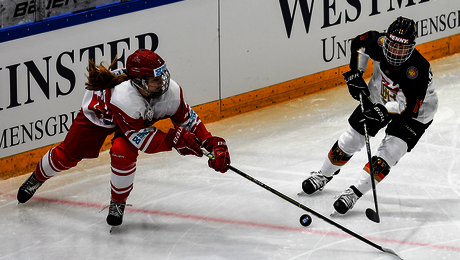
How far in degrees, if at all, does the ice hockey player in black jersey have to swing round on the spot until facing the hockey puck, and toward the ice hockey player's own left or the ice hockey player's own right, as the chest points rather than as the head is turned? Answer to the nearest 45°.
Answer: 0° — they already face it

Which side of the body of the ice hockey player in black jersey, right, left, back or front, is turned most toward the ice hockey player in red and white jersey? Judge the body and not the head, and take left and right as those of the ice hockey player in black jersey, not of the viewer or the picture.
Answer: right

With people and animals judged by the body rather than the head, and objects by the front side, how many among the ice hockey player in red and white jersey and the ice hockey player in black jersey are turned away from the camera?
0

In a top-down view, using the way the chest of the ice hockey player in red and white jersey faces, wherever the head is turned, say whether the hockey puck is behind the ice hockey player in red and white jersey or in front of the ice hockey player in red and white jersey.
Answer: in front

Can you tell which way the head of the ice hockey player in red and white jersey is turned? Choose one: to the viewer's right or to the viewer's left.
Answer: to the viewer's right

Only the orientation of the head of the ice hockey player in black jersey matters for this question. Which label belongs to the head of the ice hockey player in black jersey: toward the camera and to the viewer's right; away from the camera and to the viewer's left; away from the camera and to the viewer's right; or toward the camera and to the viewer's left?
toward the camera and to the viewer's left

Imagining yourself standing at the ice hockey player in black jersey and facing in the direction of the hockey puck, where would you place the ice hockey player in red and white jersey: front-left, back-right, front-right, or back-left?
front-right

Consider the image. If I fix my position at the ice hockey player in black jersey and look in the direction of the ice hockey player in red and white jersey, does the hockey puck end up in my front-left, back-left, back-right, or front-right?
front-left

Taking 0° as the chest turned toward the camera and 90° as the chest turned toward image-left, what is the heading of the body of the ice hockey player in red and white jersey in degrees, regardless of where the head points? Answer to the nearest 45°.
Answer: approximately 315°

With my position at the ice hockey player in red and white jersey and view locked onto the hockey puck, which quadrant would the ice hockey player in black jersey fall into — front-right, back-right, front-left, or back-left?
front-left
